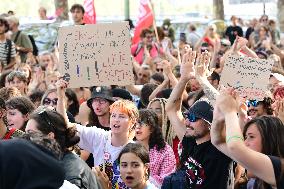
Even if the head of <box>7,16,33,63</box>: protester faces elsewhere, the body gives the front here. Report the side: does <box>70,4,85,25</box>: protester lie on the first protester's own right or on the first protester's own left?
on the first protester's own left

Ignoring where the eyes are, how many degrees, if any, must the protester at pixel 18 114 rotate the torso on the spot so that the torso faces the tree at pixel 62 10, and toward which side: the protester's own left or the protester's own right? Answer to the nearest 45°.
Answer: approximately 135° to the protester's own right

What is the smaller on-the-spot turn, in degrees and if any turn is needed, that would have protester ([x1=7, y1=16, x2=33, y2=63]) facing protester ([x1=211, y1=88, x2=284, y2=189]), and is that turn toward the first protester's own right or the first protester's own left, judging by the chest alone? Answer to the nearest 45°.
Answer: approximately 45° to the first protester's own left
